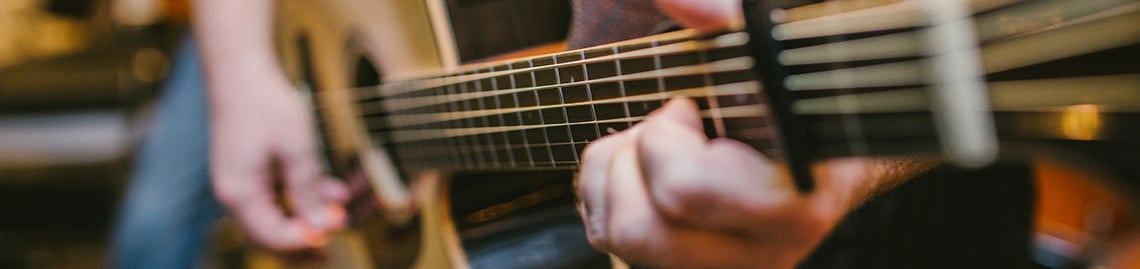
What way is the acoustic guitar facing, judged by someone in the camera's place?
facing the viewer and to the left of the viewer
